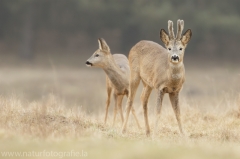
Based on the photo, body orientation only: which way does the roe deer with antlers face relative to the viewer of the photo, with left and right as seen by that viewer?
facing the viewer and to the right of the viewer

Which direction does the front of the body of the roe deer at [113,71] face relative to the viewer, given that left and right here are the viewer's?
facing the viewer and to the left of the viewer
